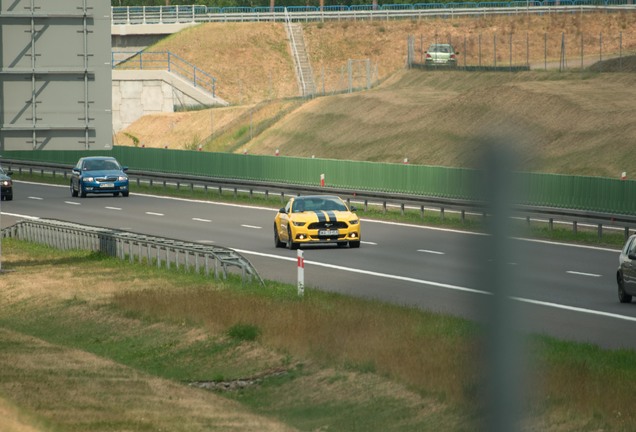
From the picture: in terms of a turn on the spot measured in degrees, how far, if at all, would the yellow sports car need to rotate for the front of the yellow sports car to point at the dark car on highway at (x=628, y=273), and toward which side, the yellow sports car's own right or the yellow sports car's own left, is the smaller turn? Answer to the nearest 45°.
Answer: approximately 45° to the yellow sports car's own left

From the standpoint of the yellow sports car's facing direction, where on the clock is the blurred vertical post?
The blurred vertical post is roughly at 12 o'clock from the yellow sports car.

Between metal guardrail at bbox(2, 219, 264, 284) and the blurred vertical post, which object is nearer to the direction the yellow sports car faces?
the blurred vertical post

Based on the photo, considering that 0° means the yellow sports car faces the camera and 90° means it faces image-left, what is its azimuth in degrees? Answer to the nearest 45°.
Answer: approximately 0°
